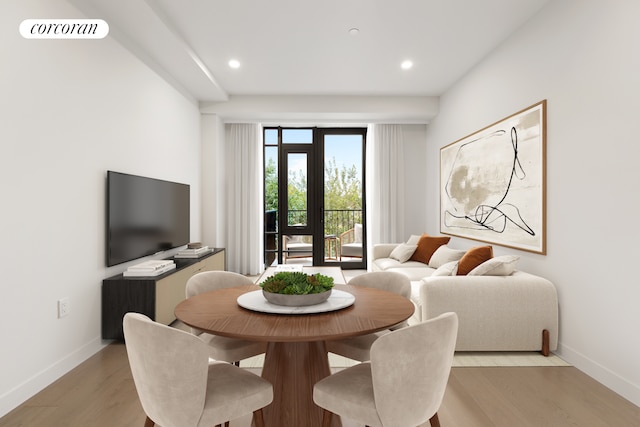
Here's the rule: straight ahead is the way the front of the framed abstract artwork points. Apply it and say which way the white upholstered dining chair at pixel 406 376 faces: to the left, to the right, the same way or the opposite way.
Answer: to the right

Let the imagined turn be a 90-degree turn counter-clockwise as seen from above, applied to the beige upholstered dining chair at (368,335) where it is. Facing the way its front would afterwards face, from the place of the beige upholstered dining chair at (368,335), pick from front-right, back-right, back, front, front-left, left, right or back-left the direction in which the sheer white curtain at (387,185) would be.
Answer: back-left

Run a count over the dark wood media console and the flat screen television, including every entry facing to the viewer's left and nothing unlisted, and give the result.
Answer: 0

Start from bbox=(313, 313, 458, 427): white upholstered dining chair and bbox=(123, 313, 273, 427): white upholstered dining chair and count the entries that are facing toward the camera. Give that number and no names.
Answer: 0

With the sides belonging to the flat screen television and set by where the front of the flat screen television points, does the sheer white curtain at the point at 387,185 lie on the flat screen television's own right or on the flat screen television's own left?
on the flat screen television's own left

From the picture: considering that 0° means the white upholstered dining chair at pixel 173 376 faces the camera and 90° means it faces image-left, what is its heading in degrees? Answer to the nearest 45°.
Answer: approximately 225°

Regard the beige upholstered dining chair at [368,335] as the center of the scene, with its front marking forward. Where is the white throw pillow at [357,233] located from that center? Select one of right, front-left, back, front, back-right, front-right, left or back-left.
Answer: back-right

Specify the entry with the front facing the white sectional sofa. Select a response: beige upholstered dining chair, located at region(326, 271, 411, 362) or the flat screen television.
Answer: the flat screen television

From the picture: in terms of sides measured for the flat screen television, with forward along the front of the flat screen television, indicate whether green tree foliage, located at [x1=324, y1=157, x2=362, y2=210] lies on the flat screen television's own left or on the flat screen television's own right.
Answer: on the flat screen television's own left

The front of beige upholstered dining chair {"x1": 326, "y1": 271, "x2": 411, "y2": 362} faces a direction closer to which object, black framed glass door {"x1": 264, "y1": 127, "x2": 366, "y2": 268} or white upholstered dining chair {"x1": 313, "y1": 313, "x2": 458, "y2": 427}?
the white upholstered dining chair

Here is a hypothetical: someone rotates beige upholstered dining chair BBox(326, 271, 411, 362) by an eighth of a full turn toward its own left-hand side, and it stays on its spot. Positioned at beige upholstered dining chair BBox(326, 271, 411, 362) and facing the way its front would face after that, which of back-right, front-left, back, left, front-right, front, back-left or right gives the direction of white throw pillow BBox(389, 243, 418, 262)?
back

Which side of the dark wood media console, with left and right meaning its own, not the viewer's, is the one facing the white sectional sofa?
front

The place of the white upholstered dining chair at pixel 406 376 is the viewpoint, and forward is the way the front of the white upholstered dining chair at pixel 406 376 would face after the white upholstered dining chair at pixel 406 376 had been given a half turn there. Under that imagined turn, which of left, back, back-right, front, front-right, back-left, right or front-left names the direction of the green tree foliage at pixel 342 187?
back-left

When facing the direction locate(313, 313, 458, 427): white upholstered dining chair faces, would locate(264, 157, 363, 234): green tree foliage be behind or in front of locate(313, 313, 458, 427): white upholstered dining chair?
in front

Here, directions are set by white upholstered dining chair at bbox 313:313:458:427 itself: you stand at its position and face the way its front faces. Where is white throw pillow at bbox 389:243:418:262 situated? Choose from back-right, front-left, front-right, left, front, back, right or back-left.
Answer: front-right

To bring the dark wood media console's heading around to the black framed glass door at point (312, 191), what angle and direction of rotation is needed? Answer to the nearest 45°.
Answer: approximately 90° to its left
